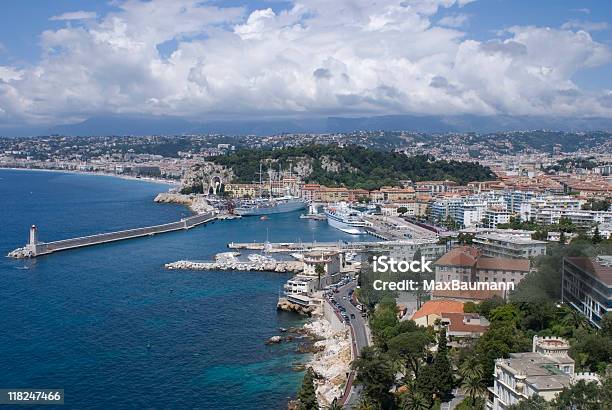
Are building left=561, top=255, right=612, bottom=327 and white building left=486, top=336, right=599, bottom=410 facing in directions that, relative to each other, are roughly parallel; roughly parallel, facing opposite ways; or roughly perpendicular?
roughly parallel

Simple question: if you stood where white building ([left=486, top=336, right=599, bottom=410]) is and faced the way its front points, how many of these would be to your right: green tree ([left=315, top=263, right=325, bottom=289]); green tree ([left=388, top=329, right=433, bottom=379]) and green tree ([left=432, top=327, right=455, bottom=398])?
3

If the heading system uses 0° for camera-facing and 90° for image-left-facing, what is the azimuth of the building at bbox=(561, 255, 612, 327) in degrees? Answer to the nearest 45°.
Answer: approximately 45°

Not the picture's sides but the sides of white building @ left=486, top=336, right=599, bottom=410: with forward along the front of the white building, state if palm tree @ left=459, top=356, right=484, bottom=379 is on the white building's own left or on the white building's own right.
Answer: on the white building's own right

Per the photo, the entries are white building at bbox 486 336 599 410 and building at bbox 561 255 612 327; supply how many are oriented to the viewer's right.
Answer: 0

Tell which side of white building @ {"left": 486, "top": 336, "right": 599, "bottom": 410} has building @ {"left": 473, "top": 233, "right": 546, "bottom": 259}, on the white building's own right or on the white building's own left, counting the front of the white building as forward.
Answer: on the white building's own right

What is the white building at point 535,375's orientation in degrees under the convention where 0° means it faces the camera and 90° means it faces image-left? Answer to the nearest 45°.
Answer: approximately 45°

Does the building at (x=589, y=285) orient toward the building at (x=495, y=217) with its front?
no
